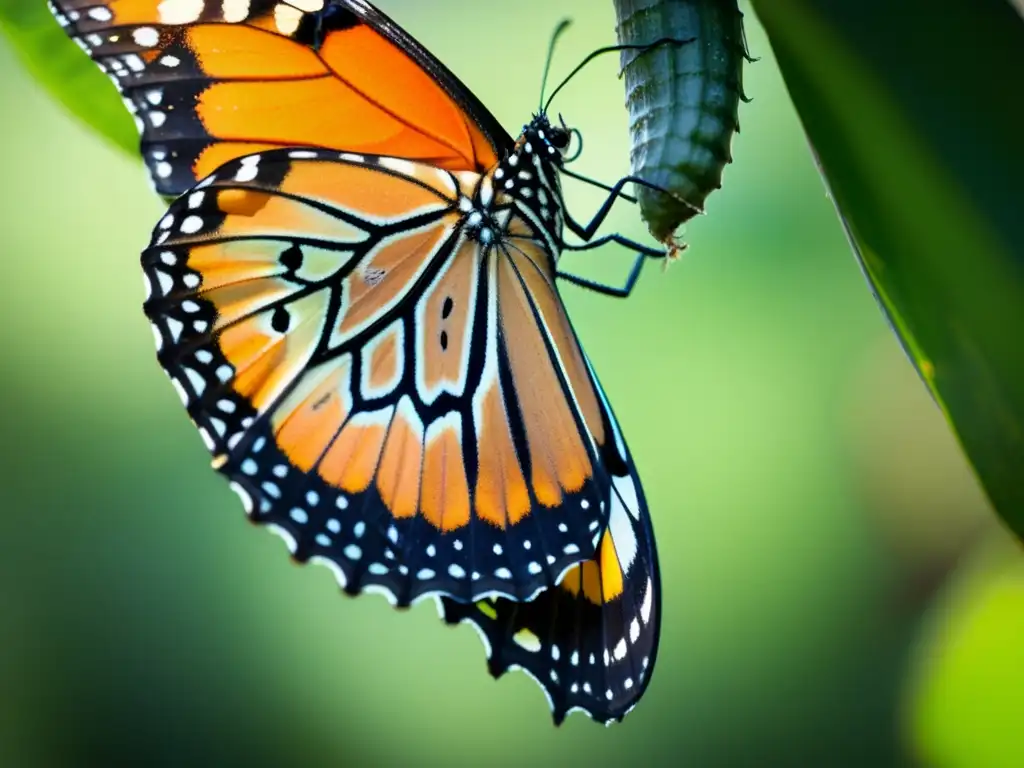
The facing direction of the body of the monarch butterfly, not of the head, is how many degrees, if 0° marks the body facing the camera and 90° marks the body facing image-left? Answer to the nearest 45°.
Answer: approximately 270°
